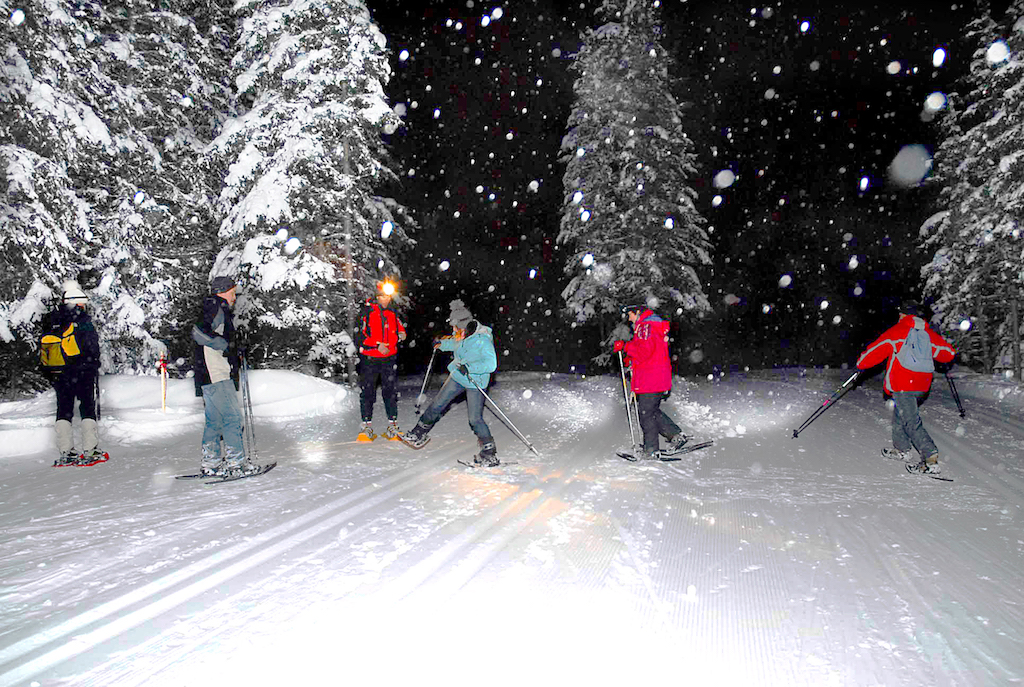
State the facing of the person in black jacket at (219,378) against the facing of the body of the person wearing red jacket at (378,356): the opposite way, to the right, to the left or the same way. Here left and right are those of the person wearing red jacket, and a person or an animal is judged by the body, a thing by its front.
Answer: to the left

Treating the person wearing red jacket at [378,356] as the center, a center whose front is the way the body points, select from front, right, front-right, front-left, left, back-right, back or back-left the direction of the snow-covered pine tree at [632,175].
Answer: back-left

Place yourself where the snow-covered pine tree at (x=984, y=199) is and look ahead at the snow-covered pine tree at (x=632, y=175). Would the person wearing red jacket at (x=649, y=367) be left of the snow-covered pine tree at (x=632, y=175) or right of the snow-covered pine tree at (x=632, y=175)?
left

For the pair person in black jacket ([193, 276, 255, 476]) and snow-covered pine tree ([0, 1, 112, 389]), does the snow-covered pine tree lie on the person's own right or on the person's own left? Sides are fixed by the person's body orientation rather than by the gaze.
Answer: on the person's own left

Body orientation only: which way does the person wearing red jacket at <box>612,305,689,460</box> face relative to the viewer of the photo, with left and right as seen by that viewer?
facing to the left of the viewer

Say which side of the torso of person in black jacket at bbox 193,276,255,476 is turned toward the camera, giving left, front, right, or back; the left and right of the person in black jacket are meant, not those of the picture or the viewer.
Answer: right

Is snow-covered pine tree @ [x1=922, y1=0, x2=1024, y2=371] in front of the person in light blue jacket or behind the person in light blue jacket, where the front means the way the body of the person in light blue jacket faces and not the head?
behind

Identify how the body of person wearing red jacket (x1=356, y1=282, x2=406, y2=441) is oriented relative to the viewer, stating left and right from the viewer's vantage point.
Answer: facing the viewer

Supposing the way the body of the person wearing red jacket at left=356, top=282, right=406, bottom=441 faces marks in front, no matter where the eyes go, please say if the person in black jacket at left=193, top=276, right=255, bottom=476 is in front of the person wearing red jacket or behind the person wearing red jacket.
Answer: in front

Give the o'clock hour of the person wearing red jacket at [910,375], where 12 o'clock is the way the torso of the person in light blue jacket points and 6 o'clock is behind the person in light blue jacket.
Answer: The person wearing red jacket is roughly at 8 o'clock from the person in light blue jacket.

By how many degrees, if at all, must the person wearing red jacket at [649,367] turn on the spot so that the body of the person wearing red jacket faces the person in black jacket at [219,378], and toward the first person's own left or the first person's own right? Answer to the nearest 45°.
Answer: approximately 45° to the first person's own left
